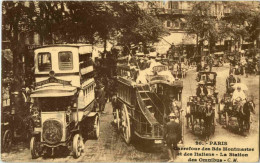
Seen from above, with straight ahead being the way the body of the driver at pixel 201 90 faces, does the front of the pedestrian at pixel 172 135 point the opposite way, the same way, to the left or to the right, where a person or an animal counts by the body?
the opposite way

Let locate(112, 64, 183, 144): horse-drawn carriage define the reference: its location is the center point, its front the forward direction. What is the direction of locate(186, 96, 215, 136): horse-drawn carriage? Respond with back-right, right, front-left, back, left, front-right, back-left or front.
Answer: back-right

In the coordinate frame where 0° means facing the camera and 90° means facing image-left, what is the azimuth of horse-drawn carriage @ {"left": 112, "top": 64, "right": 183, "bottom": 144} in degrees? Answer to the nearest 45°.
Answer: approximately 135°

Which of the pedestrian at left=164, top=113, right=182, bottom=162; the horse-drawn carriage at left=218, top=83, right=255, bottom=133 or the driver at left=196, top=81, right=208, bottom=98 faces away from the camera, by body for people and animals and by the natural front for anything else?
the pedestrian

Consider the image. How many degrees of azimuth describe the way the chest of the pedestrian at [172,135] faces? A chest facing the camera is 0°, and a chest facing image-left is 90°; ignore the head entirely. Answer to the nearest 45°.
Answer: approximately 180°

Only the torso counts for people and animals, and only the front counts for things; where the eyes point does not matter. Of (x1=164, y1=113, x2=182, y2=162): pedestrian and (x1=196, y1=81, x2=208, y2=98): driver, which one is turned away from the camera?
the pedestrian

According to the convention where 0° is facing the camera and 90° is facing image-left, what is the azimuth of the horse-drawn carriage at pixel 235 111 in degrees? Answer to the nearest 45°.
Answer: approximately 315°

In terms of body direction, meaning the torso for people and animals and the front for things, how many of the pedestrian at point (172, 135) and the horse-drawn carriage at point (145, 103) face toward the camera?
0

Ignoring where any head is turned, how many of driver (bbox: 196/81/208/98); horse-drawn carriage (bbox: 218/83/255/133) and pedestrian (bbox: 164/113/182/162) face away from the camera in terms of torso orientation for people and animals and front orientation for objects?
1

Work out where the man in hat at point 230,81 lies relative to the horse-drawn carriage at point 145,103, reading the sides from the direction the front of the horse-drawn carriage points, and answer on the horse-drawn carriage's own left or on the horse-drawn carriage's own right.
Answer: on the horse-drawn carriage's own right

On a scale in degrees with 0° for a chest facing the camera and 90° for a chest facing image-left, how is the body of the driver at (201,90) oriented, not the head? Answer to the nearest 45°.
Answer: approximately 0°
